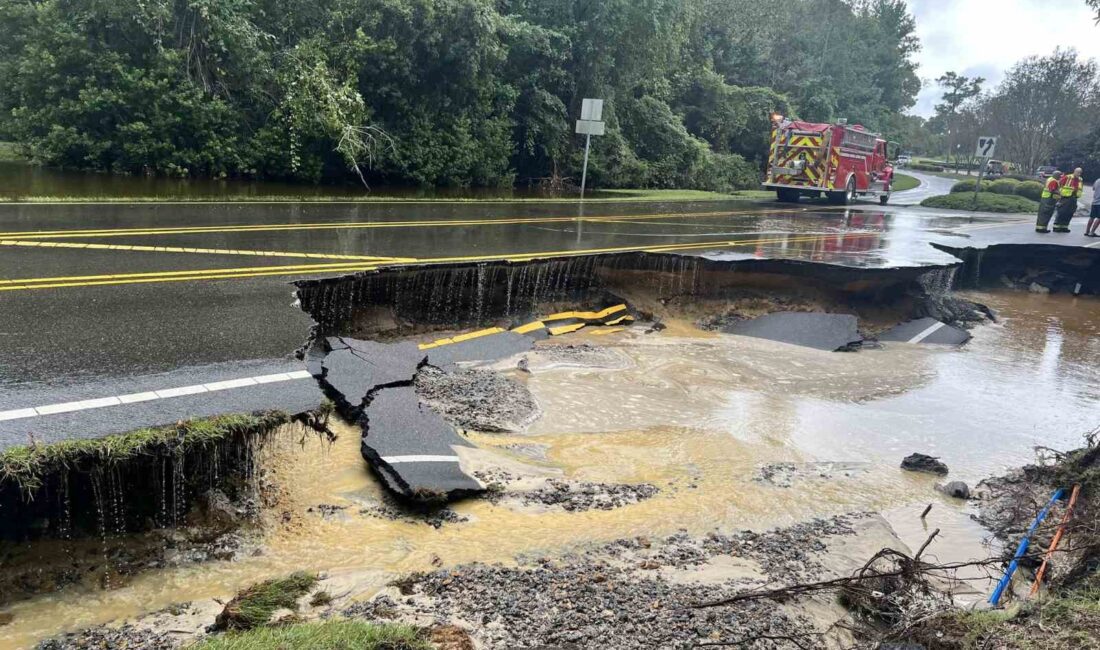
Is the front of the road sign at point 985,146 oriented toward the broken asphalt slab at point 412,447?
yes

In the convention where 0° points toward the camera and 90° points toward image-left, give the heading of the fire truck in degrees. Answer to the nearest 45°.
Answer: approximately 225°

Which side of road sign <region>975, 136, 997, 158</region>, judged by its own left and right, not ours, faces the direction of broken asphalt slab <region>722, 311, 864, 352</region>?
front

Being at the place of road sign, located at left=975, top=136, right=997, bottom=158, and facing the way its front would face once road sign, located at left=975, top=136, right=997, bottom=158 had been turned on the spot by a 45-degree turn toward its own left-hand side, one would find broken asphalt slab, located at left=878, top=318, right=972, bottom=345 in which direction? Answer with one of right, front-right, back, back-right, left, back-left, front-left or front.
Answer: front-right

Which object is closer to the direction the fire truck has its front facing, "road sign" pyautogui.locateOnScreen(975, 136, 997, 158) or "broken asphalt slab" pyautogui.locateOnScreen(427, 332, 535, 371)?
the road sign

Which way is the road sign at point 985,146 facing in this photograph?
toward the camera

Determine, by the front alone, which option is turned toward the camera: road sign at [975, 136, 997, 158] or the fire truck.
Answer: the road sign

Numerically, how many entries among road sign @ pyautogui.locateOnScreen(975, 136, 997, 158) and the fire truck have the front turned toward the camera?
1

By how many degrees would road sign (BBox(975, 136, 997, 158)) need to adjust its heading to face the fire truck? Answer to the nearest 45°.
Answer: approximately 90° to its right

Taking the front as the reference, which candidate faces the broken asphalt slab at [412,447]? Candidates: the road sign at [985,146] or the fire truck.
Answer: the road sign

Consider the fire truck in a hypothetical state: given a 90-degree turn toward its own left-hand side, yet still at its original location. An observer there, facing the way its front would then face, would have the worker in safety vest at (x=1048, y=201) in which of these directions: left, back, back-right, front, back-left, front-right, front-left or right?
back

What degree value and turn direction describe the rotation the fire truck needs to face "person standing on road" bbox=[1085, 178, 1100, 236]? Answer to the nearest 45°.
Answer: approximately 90° to its right
